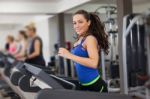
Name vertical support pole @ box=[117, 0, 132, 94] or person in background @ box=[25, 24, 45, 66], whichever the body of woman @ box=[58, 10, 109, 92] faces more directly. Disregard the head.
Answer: the person in background

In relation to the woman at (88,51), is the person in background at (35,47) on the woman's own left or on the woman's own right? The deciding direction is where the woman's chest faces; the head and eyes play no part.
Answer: on the woman's own right

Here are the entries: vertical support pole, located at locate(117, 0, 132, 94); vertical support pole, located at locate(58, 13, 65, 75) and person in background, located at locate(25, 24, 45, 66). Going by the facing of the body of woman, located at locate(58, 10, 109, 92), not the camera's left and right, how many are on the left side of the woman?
0

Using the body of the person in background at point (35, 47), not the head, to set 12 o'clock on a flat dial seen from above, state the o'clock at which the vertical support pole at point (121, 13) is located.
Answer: The vertical support pole is roughly at 7 o'clock from the person in background.

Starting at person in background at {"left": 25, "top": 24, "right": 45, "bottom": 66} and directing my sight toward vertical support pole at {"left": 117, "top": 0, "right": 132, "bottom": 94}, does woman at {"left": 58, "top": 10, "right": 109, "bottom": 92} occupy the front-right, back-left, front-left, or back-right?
front-right

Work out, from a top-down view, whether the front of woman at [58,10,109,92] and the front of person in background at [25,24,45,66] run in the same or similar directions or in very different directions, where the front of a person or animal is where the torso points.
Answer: same or similar directions

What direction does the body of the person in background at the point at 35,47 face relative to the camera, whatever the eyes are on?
to the viewer's left

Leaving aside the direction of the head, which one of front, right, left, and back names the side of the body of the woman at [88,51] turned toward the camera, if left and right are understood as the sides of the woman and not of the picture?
left

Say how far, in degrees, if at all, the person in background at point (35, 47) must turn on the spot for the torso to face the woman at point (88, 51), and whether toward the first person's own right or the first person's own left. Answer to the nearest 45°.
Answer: approximately 90° to the first person's own left

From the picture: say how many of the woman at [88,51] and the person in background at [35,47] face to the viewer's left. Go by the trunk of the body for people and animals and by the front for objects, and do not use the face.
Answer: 2
